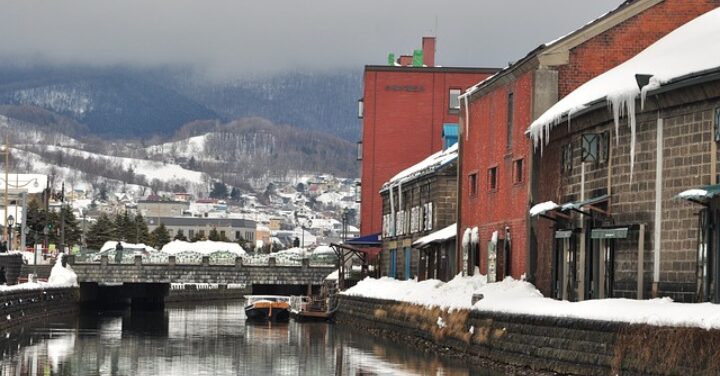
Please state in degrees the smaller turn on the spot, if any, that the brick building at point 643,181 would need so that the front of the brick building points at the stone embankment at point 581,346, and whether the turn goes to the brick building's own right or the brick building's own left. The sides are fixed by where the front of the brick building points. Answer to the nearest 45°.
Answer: approximately 45° to the brick building's own left

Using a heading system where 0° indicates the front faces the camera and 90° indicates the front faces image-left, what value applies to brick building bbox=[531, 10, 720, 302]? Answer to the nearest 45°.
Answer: approximately 45°
